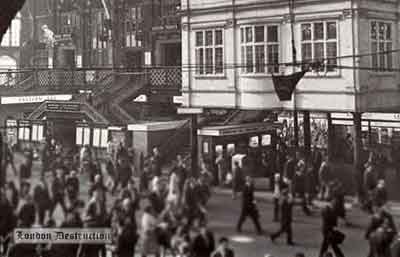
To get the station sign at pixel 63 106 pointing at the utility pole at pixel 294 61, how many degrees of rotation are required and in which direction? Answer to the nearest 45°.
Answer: approximately 90° to its left

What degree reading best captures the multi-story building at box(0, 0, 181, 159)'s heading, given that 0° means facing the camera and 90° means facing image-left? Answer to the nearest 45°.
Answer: approximately 0°

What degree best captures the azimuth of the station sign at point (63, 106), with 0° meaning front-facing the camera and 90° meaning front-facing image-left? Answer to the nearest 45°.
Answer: approximately 0°

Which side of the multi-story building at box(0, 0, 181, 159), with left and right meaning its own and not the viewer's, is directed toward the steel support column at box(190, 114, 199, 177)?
left

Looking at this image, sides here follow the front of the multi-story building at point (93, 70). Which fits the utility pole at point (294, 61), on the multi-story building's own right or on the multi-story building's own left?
on the multi-story building's own left
